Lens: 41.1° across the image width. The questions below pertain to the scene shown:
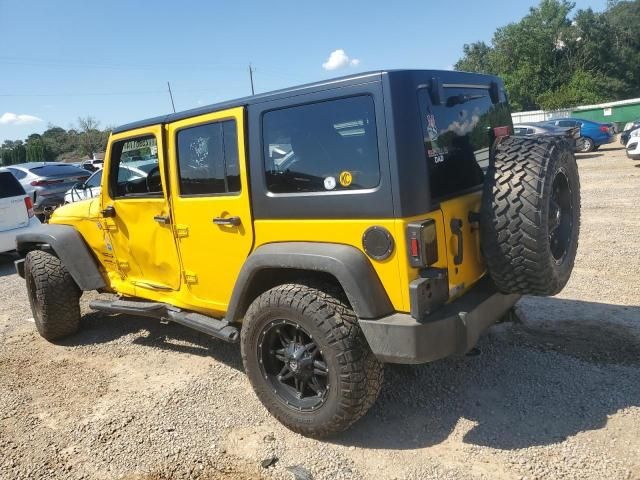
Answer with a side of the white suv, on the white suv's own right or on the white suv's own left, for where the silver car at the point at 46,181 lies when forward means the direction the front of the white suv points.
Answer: on the white suv's own right

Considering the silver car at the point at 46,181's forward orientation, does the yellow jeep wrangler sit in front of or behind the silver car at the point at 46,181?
behind

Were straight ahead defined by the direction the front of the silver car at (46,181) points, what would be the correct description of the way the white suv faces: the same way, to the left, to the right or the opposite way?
the same way

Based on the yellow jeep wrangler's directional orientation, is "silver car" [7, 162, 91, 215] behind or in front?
in front

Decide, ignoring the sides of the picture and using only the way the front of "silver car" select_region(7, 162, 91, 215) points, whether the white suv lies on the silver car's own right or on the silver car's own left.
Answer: on the silver car's own left

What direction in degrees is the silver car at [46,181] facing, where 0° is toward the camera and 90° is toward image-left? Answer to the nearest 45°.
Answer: approximately 135°

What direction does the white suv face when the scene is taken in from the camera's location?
facing away from the viewer and to the left of the viewer

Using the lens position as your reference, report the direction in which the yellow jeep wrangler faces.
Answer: facing away from the viewer and to the left of the viewer
